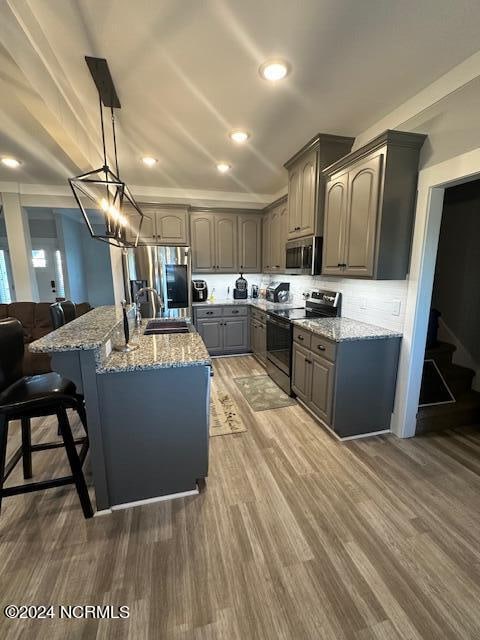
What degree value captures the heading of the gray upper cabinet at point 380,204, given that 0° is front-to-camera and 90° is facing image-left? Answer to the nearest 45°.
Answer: approximately 45°

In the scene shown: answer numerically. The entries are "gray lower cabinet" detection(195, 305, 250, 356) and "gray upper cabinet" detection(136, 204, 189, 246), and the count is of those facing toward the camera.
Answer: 2

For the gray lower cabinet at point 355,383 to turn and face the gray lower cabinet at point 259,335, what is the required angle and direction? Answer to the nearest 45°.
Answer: approximately 90° to its right

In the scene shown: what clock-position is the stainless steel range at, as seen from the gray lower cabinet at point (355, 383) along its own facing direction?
The stainless steel range is roughly at 3 o'clock from the gray lower cabinet.

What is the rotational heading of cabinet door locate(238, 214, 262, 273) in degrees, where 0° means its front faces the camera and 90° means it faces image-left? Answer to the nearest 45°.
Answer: approximately 0°
